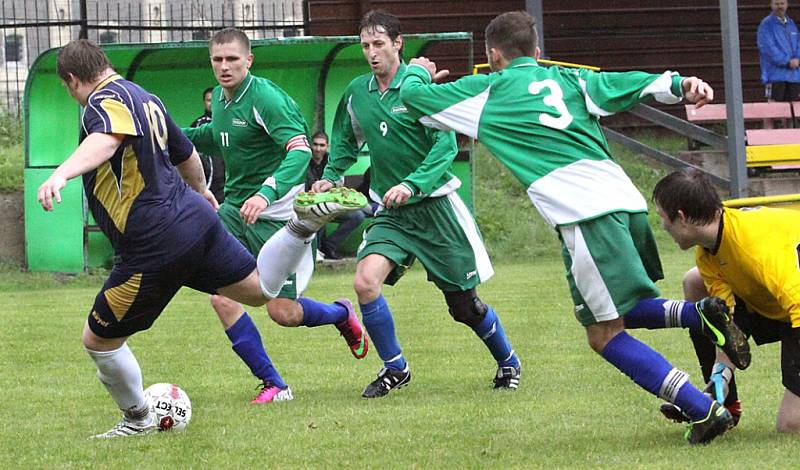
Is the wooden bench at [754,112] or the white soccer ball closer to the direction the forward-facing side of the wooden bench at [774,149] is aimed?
the white soccer ball

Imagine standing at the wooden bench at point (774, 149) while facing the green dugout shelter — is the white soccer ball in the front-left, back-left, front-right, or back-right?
front-left

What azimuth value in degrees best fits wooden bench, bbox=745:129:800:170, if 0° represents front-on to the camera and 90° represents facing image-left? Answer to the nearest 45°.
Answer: approximately 0°

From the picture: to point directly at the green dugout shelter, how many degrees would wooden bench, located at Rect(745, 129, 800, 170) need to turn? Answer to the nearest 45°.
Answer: approximately 45° to its right

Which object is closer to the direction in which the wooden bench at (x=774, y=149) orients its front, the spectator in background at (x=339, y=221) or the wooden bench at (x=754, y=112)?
the spectator in background

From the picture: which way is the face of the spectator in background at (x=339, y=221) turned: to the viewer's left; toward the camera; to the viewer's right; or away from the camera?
toward the camera

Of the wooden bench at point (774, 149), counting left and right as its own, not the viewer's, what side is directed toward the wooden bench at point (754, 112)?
back
